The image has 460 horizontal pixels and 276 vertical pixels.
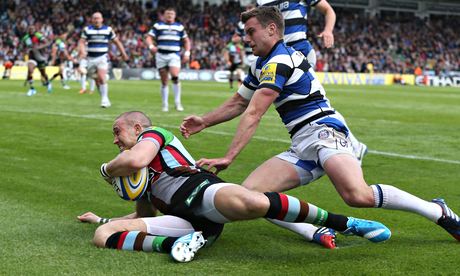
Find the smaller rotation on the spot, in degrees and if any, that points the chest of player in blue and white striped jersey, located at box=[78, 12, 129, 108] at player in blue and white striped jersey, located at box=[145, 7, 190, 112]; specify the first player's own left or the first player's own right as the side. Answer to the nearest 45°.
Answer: approximately 45° to the first player's own left

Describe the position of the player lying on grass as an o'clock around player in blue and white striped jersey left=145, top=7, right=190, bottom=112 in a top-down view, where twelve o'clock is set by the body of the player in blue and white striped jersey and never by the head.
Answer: The player lying on grass is roughly at 12 o'clock from the player in blue and white striped jersey.

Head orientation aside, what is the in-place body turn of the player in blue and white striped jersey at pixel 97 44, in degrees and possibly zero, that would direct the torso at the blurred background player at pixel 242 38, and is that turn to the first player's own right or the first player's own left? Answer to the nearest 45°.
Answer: approximately 90° to the first player's own left

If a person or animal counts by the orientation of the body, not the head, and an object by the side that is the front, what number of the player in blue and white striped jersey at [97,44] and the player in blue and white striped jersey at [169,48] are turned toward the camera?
2

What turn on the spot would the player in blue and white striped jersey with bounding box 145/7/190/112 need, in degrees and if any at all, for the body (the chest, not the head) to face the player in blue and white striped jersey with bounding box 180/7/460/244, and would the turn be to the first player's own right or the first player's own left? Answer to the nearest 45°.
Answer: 0° — they already face them

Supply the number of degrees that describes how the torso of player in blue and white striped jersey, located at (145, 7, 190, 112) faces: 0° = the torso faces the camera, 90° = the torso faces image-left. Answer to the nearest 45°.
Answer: approximately 0°

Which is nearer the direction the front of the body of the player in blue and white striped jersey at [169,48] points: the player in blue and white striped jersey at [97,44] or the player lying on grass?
the player lying on grass

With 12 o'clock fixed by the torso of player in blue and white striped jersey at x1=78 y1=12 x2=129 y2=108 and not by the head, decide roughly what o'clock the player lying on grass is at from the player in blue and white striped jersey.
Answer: The player lying on grass is roughly at 12 o'clock from the player in blue and white striped jersey.
